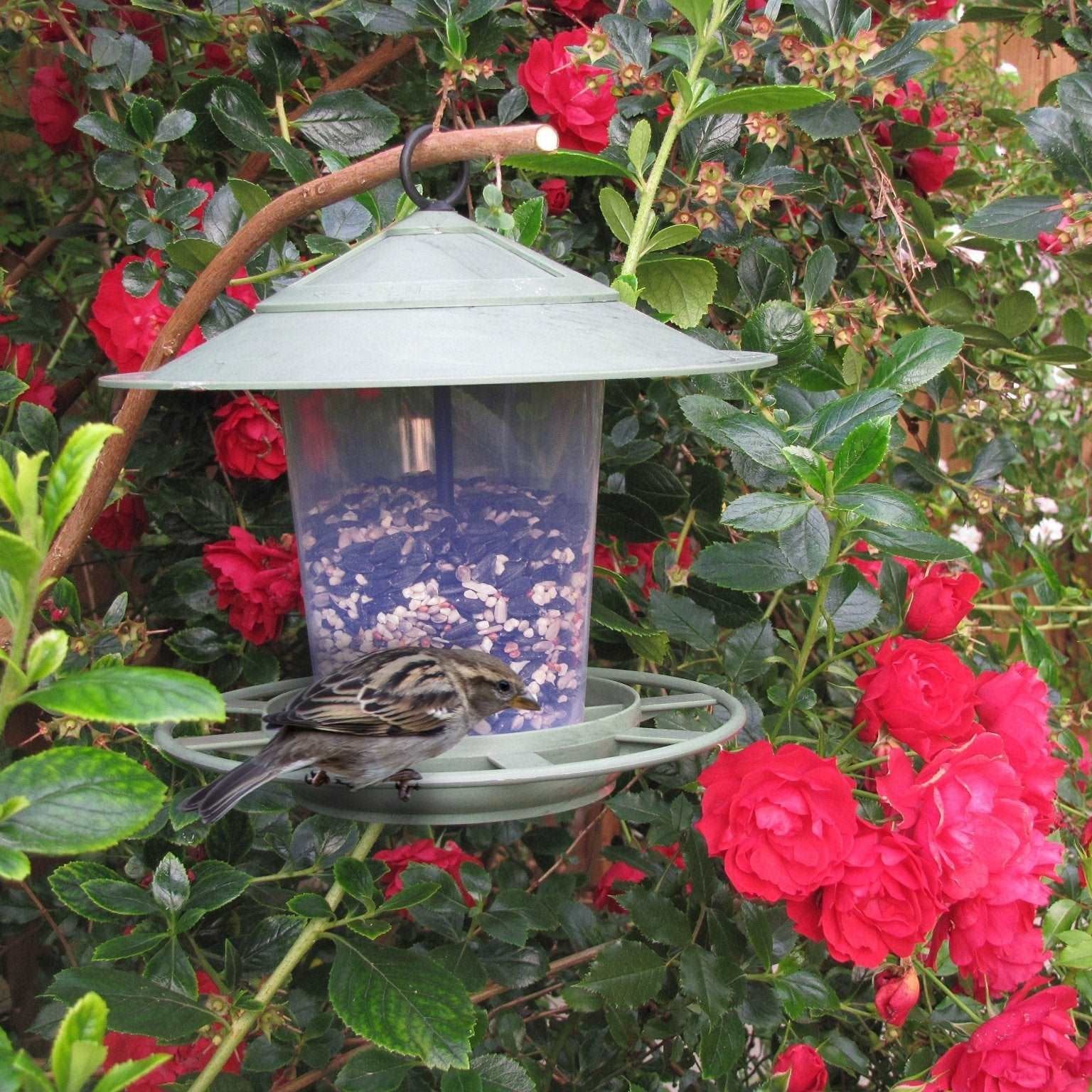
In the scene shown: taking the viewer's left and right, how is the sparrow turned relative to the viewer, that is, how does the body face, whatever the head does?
facing to the right of the viewer

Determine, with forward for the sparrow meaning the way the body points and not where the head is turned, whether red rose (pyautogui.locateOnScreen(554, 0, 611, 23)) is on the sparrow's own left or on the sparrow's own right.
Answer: on the sparrow's own left
